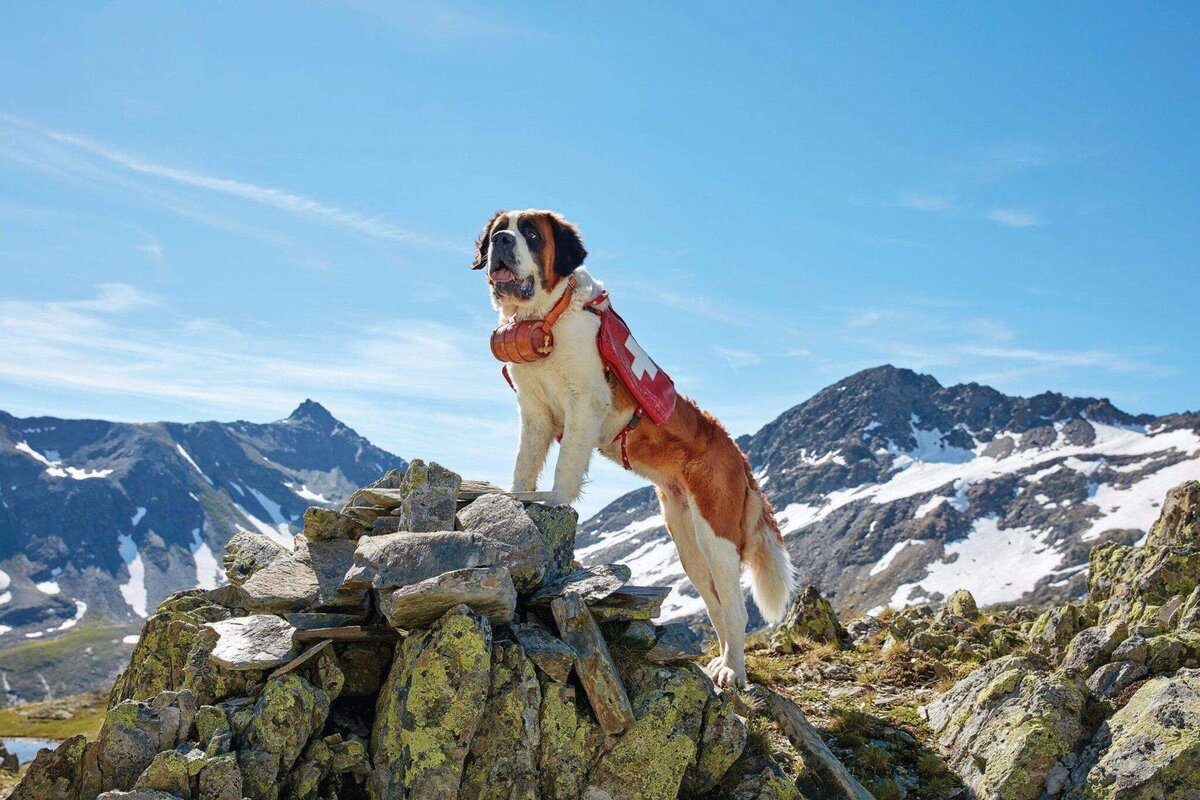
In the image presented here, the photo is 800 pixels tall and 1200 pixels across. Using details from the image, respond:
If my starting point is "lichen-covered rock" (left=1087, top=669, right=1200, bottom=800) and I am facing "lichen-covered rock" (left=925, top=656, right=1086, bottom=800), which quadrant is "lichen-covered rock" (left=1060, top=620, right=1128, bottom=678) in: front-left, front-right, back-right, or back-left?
front-right

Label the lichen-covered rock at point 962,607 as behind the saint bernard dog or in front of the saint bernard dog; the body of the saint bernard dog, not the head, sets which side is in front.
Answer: behind

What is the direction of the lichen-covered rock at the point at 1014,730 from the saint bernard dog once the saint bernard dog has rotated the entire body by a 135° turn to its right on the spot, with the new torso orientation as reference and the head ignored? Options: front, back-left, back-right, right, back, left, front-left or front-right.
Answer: right

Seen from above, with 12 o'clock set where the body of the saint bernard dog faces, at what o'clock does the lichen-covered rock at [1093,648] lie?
The lichen-covered rock is roughly at 7 o'clock from the saint bernard dog.

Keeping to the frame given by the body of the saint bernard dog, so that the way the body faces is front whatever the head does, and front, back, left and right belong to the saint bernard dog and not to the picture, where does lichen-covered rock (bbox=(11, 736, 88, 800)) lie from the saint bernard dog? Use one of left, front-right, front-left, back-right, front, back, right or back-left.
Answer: front

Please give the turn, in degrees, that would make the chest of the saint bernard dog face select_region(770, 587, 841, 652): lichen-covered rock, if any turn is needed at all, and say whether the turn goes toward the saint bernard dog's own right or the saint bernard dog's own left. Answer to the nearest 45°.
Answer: approximately 180°

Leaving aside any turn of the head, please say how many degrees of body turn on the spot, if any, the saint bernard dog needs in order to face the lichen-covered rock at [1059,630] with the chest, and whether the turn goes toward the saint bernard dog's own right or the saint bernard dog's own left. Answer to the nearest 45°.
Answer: approximately 180°

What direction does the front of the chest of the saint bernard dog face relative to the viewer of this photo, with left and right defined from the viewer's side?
facing the viewer and to the left of the viewer

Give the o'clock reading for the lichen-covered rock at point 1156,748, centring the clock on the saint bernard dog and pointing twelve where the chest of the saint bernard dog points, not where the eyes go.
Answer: The lichen-covered rock is roughly at 8 o'clock from the saint bernard dog.

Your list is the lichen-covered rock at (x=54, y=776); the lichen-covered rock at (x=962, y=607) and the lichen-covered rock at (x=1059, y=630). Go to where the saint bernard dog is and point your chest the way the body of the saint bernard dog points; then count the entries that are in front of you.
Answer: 1

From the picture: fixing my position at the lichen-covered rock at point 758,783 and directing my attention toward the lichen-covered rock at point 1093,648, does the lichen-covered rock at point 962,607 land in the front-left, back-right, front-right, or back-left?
front-left
